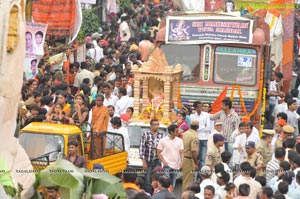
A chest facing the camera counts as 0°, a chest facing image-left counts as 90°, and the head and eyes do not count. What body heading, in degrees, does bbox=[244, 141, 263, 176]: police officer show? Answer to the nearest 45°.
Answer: approximately 45°

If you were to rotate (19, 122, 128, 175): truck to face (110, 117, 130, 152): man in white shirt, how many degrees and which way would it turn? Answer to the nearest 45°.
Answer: approximately 180°

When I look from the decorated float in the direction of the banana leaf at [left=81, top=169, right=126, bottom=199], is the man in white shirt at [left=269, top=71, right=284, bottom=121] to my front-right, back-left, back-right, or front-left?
back-left
